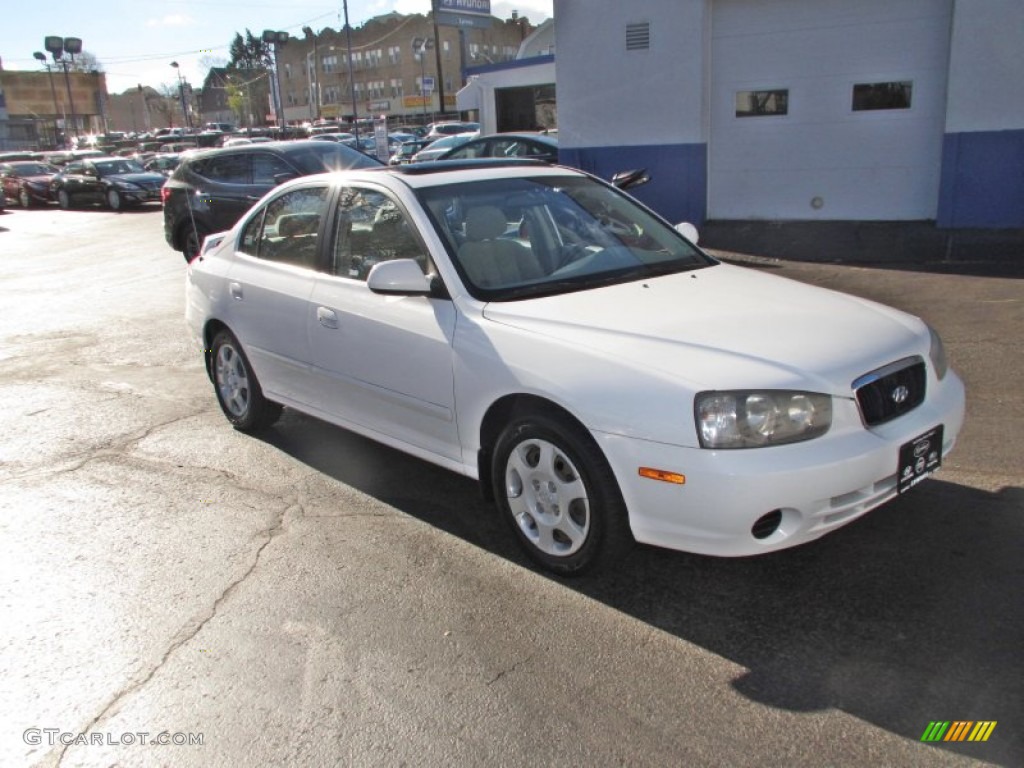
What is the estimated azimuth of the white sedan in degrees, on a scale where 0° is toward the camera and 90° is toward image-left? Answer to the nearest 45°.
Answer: approximately 315°

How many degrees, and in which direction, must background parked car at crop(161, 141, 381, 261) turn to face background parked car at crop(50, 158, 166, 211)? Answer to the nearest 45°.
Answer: approximately 135° to its left

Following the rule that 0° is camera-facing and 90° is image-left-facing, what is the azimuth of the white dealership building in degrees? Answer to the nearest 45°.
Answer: approximately 0°

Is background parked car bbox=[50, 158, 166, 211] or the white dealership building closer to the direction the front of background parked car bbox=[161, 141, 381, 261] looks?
the white dealership building

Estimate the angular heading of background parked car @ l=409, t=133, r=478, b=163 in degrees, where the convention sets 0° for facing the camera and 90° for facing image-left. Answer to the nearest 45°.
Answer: approximately 45°

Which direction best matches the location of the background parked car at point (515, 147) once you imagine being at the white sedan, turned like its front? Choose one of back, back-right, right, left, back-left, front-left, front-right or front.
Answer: back-left

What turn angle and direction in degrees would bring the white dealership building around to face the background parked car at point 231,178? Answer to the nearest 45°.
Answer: approximately 90° to its right

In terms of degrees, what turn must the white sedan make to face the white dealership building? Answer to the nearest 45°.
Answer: approximately 135° to its left
